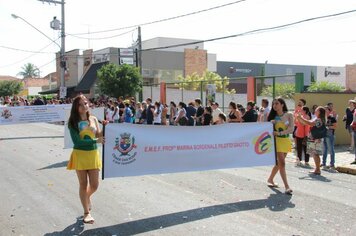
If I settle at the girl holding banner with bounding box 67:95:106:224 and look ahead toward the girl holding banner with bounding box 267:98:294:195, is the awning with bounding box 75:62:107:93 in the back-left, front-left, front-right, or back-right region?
front-left

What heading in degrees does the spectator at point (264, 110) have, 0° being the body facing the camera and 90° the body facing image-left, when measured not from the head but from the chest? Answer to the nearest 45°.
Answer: approximately 45°

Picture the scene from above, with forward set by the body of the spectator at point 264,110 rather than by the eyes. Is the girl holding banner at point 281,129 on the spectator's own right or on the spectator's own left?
on the spectator's own left

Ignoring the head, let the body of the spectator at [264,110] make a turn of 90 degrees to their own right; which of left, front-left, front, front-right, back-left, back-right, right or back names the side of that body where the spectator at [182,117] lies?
front

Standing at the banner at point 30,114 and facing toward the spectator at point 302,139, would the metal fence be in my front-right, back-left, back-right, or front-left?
front-left

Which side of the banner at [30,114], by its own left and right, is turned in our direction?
front

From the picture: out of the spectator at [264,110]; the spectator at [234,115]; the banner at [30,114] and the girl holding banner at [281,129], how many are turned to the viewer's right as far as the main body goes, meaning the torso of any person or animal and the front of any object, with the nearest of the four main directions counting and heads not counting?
0

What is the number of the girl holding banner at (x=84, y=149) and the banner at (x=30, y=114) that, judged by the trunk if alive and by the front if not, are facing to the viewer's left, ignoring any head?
0

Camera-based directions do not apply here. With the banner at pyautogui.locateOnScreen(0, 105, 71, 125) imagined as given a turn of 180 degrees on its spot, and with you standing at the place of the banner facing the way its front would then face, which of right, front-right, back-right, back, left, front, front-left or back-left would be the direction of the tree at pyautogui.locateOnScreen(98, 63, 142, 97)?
front-right

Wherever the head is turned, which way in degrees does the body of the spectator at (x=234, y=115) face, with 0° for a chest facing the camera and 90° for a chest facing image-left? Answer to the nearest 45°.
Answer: approximately 45°

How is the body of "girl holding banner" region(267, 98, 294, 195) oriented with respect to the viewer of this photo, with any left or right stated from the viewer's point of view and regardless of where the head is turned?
facing the viewer and to the left of the viewer

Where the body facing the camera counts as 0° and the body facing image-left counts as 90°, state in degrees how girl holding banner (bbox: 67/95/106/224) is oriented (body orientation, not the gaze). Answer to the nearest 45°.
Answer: approximately 315°
